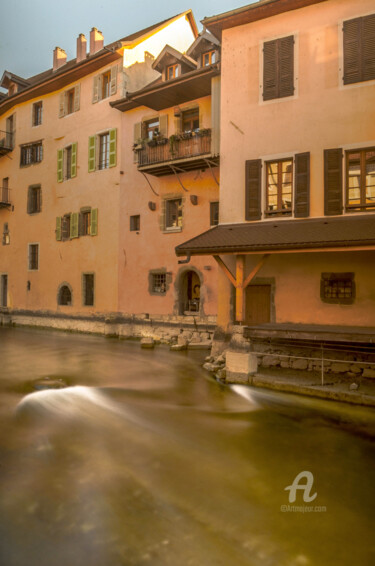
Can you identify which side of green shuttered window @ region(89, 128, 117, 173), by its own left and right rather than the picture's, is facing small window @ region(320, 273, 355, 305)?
left

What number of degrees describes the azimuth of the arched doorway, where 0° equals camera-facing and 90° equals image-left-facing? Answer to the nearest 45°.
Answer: approximately 0°

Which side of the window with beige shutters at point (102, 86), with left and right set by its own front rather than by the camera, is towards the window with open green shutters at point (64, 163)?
right

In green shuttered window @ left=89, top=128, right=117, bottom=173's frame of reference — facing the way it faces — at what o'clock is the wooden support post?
The wooden support post is roughly at 10 o'clock from the green shuttered window.

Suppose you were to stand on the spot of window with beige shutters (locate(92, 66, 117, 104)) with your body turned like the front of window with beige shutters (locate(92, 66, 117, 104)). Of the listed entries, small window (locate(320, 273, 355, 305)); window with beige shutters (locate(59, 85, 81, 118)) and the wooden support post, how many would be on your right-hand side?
1

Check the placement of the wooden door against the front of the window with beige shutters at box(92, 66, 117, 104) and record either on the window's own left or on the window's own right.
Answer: on the window's own left

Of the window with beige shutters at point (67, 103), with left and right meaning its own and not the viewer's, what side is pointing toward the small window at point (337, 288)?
left

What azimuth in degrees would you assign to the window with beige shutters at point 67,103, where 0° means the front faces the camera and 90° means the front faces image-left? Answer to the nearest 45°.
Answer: approximately 45°
